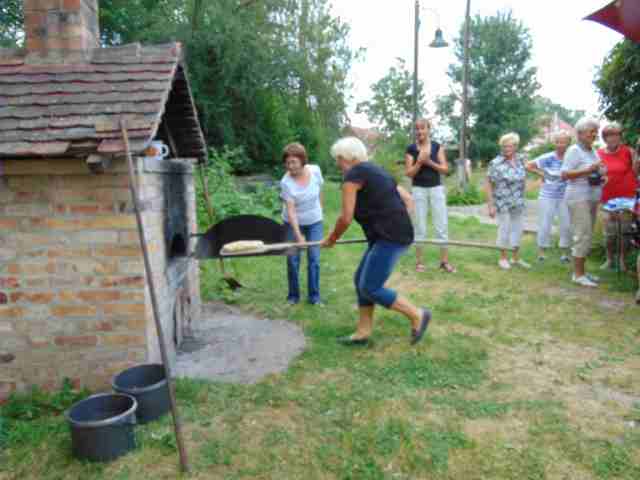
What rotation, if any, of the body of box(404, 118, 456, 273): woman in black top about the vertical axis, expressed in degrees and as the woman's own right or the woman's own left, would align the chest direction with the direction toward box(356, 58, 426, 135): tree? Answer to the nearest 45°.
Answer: approximately 180°

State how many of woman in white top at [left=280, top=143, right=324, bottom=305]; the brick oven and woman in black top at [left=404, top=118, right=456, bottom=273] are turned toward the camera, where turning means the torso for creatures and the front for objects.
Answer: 2

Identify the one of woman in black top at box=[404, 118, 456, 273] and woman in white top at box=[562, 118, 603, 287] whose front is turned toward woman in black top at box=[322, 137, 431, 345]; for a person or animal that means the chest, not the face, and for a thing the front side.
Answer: woman in black top at box=[404, 118, 456, 273]

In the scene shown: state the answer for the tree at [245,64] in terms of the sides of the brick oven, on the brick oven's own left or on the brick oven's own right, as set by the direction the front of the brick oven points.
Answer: on the brick oven's own left

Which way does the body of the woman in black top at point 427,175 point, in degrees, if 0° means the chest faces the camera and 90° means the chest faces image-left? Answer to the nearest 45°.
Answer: approximately 0°

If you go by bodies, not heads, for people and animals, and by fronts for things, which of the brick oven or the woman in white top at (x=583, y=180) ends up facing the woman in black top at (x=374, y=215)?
the brick oven

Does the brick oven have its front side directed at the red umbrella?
yes

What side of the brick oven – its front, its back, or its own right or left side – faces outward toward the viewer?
right
